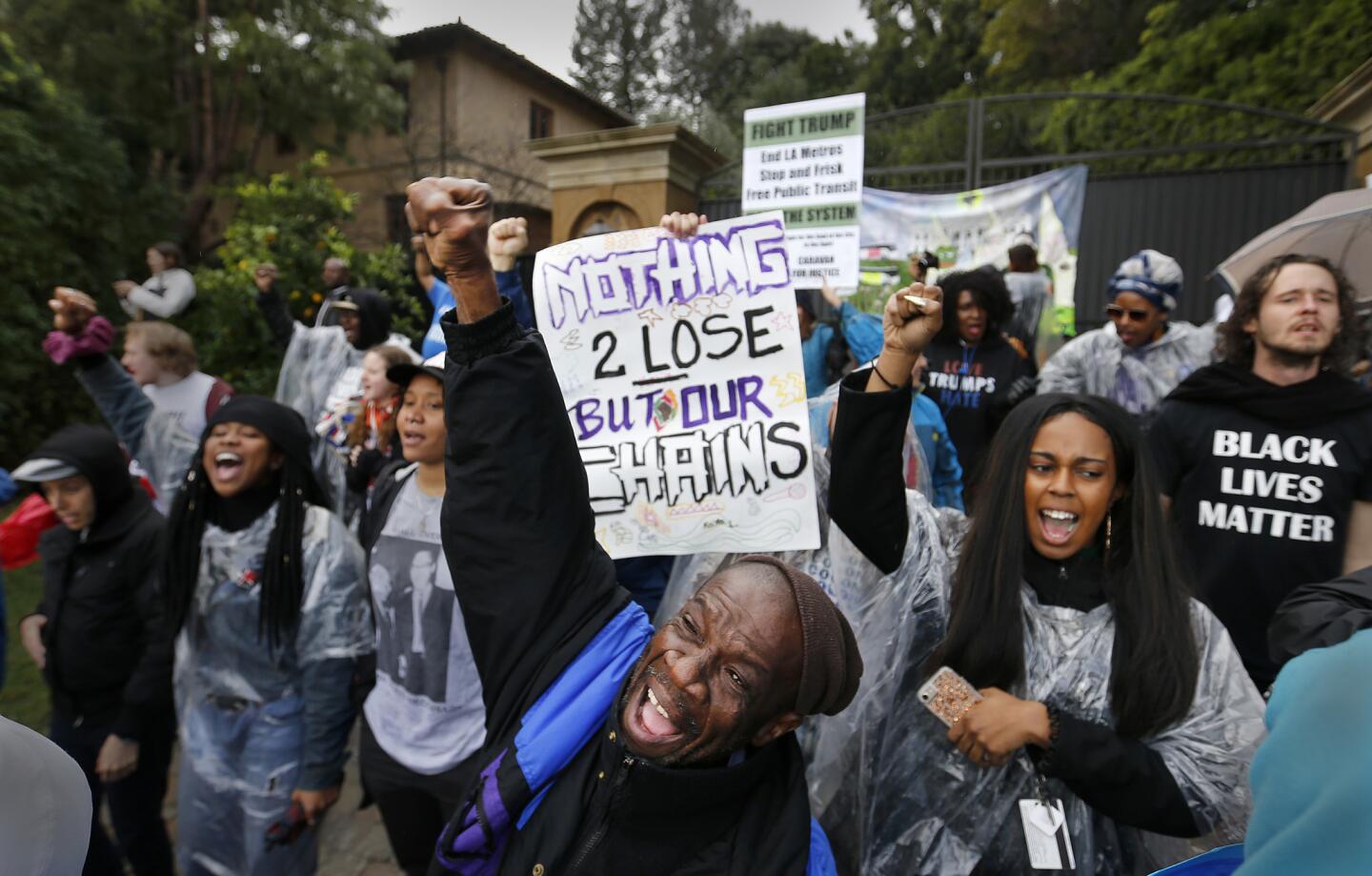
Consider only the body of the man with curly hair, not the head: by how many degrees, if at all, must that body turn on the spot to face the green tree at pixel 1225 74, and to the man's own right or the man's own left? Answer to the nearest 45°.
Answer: approximately 180°

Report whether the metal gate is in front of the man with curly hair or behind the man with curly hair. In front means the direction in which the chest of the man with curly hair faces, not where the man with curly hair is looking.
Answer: behind

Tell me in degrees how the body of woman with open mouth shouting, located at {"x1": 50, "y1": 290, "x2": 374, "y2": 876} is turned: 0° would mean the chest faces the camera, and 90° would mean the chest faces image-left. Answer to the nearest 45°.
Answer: approximately 45°

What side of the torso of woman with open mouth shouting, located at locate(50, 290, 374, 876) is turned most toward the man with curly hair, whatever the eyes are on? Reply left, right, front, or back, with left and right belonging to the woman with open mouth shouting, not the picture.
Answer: left

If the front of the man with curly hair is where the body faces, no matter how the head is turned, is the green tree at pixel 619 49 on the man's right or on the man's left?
on the man's right

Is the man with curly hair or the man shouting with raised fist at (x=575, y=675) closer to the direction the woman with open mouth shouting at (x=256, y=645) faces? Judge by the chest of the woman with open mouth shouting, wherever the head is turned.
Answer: the man shouting with raised fist

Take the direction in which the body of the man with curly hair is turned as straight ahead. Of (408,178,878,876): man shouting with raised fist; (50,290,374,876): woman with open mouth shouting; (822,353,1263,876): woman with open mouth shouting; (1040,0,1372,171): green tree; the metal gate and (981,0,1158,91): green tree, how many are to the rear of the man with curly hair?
3

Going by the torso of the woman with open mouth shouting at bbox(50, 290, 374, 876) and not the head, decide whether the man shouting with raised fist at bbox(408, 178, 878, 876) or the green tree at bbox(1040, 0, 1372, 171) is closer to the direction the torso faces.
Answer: the man shouting with raised fist

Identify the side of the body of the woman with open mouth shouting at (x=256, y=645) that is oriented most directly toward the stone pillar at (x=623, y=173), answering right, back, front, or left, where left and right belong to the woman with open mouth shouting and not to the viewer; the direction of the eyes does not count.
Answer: back

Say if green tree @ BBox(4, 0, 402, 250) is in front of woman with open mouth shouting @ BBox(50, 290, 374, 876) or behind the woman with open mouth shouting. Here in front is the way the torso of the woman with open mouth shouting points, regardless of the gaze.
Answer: behind

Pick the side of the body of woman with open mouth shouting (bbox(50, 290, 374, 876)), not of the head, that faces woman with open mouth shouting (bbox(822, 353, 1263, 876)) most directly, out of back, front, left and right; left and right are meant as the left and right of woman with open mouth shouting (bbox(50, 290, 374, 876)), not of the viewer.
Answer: left

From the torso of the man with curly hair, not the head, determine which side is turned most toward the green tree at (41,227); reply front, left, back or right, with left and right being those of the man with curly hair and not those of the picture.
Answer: right

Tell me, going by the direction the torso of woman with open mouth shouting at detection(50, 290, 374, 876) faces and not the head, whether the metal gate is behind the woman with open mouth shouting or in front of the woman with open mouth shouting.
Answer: behind

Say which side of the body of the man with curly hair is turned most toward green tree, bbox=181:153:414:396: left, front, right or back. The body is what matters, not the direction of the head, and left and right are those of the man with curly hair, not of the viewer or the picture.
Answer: right

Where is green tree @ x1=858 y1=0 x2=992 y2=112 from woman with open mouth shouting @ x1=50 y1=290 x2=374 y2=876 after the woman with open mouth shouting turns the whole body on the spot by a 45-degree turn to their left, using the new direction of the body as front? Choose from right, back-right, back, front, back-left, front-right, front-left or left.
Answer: back-left
